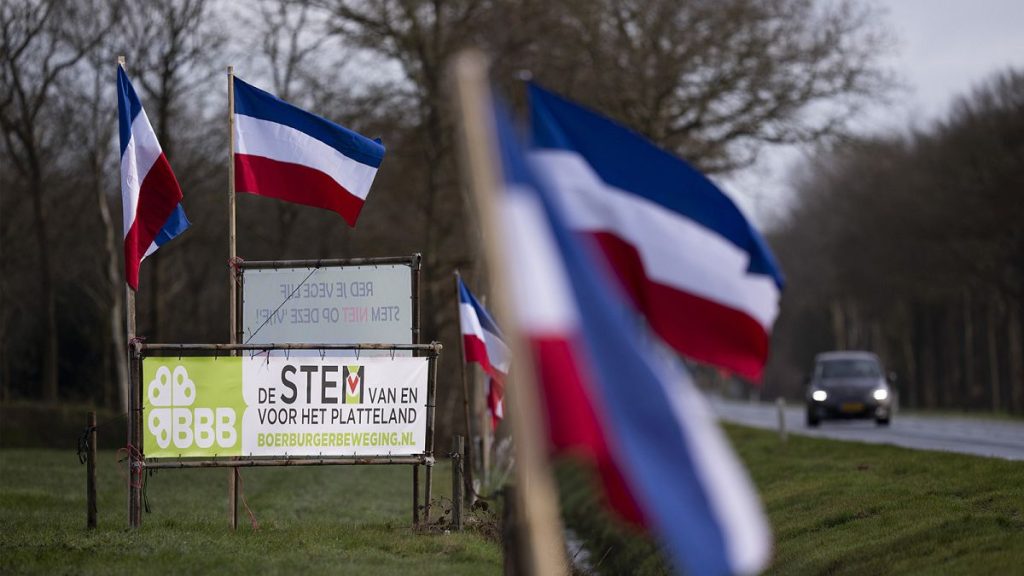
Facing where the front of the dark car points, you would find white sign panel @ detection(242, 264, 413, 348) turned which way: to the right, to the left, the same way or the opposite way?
the opposite way

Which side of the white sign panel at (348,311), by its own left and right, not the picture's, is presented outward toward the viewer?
back

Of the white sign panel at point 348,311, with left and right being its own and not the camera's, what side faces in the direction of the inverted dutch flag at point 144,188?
left

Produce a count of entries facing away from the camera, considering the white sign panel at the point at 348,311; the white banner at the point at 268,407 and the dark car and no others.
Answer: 1

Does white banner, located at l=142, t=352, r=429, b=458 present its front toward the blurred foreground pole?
yes

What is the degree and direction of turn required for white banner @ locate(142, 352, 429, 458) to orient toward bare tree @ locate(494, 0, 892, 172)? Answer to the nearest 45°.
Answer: approximately 135° to its left

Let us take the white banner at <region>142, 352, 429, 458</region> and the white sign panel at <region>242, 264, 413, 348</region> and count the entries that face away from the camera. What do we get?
1

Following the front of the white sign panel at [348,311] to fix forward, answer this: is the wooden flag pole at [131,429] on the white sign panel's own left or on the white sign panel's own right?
on the white sign panel's own left

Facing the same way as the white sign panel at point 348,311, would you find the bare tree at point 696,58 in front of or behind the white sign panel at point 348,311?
in front

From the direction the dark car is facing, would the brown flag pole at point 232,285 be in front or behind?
in front

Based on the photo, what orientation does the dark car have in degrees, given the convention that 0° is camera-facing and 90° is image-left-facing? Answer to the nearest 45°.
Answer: approximately 0°

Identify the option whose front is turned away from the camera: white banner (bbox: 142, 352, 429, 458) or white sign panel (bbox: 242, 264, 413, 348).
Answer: the white sign panel

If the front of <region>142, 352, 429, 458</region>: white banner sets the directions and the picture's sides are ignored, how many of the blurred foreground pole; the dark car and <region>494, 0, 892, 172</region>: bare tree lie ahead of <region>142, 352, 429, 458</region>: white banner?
1

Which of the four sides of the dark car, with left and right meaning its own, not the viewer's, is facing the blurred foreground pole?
front

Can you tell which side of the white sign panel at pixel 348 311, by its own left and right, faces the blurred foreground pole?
back
